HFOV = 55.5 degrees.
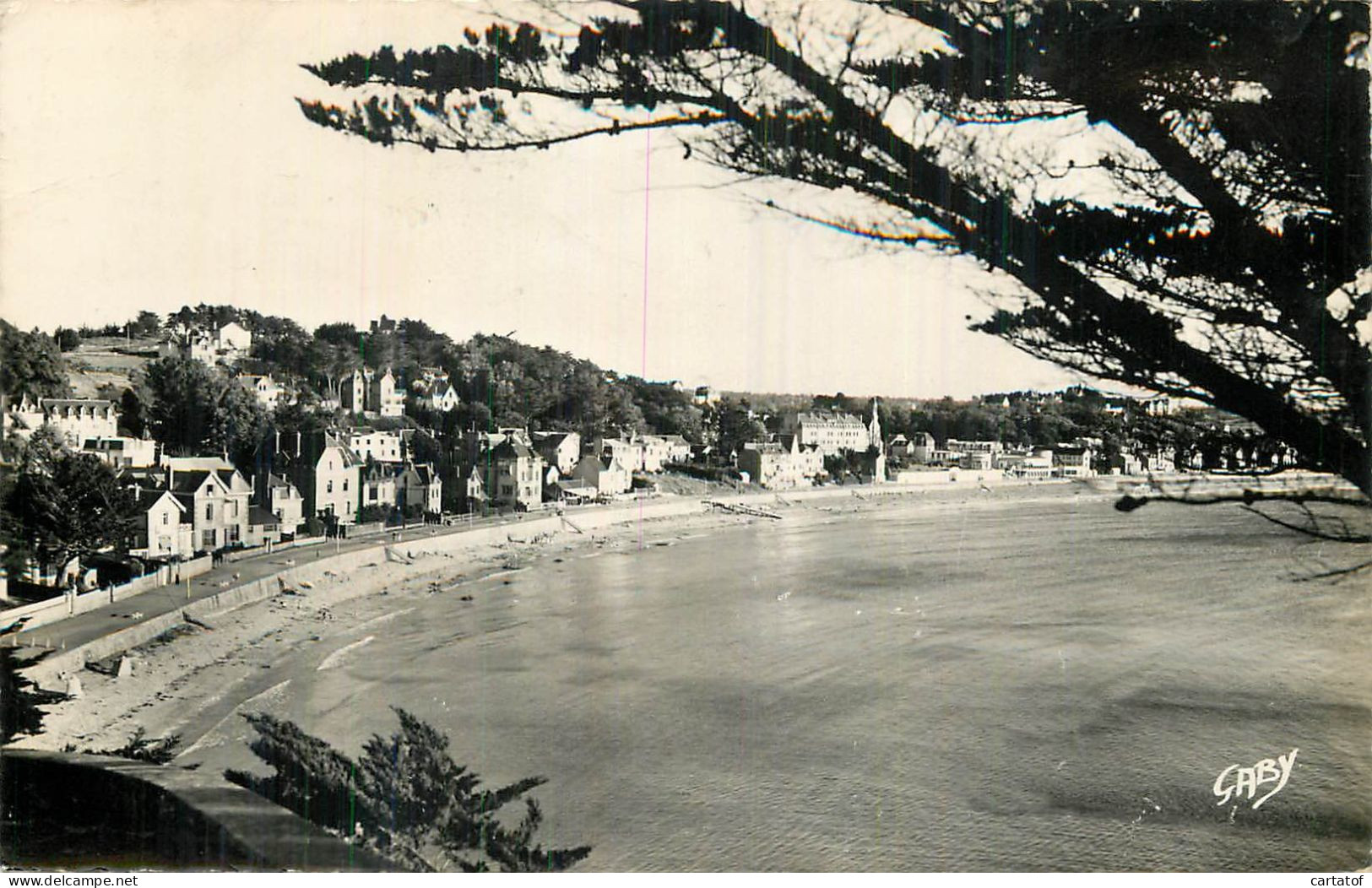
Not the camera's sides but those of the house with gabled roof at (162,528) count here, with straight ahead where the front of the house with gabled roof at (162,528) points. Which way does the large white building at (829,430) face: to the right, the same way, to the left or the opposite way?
to the right

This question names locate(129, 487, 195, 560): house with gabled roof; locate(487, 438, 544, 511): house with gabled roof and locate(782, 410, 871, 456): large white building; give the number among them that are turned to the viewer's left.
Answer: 0

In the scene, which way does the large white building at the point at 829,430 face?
toward the camera

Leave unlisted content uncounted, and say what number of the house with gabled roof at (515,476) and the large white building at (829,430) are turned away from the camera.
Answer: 0

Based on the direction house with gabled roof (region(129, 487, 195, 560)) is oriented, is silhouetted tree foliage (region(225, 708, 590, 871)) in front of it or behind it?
in front

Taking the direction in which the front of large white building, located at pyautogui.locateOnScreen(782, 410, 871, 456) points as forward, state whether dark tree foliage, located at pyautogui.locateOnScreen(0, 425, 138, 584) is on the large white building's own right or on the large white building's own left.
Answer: on the large white building's own right

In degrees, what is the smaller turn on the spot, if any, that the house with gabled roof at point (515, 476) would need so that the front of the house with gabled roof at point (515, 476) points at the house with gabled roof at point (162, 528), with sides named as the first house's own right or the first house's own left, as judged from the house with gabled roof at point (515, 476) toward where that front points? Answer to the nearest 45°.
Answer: approximately 90° to the first house's own right

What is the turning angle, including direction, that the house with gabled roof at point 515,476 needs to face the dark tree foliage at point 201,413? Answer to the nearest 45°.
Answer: approximately 90° to its right

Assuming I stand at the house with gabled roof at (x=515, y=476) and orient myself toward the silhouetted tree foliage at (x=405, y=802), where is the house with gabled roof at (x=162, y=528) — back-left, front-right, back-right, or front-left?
front-right

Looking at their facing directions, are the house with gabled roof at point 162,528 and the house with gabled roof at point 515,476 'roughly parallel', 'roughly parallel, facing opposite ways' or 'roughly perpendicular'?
roughly parallel

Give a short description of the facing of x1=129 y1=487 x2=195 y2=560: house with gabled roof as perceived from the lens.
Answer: facing the viewer and to the right of the viewer

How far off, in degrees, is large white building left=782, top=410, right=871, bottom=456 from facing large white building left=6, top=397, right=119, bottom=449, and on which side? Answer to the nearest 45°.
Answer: approximately 45° to its right

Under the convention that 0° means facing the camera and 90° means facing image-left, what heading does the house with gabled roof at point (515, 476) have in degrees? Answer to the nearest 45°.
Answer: approximately 315°

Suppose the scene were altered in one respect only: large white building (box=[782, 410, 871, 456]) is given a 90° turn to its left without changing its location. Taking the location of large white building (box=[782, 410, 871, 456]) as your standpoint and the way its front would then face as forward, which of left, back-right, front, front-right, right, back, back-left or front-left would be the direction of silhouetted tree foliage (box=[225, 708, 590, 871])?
back-right
